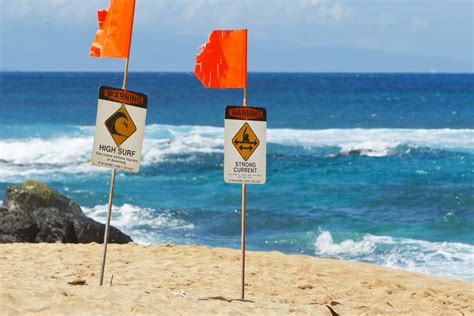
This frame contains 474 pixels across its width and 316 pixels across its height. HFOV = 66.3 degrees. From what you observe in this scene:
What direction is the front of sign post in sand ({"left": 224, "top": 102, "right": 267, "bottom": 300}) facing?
toward the camera

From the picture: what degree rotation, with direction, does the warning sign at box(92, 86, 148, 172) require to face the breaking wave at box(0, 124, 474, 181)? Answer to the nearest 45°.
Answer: approximately 180°

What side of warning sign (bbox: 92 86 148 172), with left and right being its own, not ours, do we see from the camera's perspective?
front

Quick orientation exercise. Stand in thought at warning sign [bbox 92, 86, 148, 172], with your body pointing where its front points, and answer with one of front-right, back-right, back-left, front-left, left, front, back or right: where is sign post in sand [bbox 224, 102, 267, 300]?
left

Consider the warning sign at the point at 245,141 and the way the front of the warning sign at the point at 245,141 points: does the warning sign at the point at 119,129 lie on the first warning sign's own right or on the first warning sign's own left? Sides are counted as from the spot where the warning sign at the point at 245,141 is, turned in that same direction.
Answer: on the first warning sign's own right

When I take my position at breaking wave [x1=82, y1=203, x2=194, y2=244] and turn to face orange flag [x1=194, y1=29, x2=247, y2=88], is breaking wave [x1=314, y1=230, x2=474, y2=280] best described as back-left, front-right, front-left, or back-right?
front-left

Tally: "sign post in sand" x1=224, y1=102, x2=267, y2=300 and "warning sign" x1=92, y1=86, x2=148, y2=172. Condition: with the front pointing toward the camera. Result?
2

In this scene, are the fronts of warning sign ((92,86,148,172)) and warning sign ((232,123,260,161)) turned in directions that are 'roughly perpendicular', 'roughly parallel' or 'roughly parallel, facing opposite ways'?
roughly parallel

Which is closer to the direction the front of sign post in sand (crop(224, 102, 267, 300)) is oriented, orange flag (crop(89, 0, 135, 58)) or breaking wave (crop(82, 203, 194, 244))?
the orange flag

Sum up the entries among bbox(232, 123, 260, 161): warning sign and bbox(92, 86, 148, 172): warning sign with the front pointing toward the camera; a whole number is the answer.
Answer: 2
